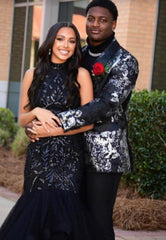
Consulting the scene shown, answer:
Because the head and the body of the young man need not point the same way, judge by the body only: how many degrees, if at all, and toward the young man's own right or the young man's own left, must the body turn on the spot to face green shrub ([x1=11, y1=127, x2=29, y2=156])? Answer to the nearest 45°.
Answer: approximately 135° to the young man's own right

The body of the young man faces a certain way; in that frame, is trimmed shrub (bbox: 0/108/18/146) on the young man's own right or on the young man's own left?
on the young man's own right
